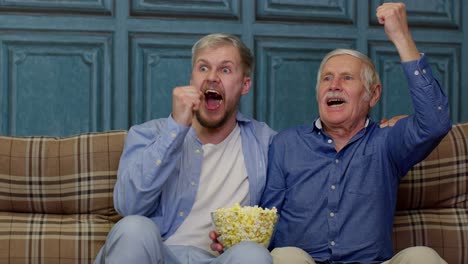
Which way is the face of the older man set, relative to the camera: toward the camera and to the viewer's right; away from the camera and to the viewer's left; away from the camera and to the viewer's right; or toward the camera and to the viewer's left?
toward the camera and to the viewer's left

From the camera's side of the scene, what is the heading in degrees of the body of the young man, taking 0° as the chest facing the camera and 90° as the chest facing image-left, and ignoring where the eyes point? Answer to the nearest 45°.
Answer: approximately 0°

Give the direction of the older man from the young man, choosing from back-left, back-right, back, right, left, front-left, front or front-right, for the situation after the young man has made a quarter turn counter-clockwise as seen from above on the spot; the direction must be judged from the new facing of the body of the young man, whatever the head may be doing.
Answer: front

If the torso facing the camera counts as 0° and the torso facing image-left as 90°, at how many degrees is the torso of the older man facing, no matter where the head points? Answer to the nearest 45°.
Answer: approximately 0°
